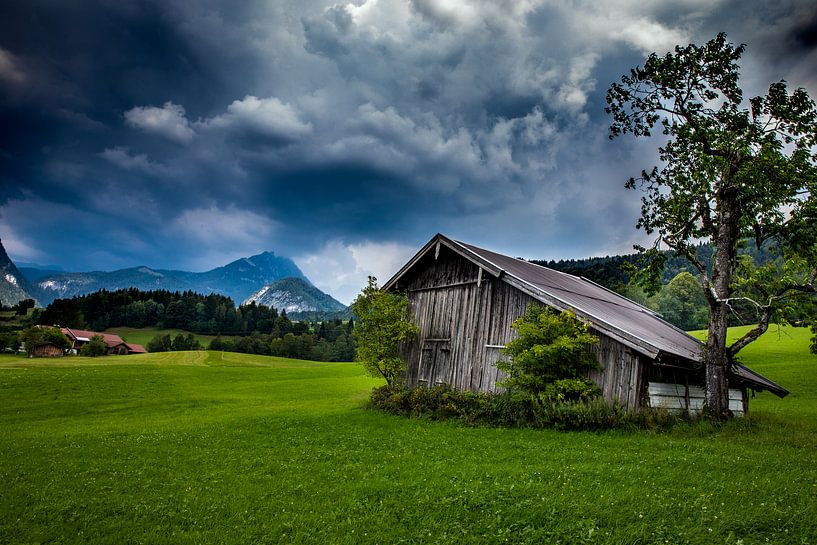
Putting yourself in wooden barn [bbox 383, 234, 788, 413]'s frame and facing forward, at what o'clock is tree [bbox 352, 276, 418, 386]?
The tree is roughly at 2 o'clock from the wooden barn.

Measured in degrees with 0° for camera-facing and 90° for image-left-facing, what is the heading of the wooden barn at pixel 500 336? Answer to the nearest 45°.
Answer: approximately 45°
